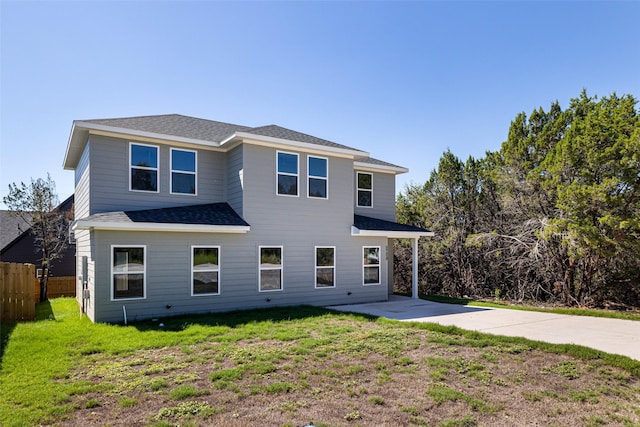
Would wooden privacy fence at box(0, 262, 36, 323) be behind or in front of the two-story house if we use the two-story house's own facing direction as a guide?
behind
